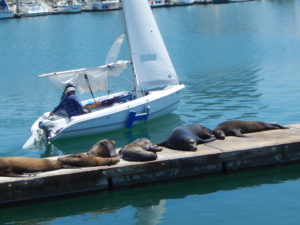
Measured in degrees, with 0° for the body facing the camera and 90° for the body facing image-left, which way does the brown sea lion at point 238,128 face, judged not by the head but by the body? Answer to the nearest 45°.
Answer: approximately 90°
